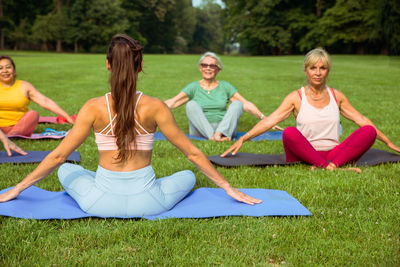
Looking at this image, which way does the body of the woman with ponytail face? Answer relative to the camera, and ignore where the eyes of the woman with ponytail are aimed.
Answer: away from the camera

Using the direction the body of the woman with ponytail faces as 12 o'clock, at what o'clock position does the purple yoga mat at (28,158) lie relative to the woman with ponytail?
The purple yoga mat is roughly at 11 o'clock from the woman with ponytail.

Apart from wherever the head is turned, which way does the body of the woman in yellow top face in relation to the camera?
toward the camera

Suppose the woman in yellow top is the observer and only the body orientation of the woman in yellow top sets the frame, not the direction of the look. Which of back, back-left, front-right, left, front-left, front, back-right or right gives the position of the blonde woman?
front-left

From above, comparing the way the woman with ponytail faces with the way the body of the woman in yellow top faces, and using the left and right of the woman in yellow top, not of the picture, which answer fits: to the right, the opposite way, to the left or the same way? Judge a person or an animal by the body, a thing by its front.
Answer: the opposite way

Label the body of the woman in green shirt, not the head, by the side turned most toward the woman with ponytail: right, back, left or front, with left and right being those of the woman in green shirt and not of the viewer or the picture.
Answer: front

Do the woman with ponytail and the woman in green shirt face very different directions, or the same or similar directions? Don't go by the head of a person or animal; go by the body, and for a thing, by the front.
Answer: very different directions

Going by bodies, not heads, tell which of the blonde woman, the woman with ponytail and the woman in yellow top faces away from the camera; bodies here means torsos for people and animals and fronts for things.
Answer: the woman with ponytail

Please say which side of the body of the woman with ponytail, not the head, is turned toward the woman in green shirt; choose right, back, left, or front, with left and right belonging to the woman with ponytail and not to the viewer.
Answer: front

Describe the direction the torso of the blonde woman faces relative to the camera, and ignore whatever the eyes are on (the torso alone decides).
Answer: toward the camera

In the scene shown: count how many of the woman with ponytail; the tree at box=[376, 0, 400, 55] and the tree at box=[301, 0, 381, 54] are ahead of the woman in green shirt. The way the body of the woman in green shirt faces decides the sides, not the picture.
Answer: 1
